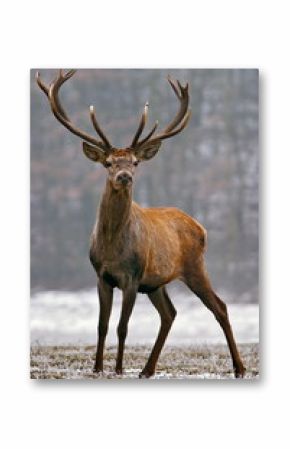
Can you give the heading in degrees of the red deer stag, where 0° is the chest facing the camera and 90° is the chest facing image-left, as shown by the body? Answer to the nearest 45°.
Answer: approximately 45°
